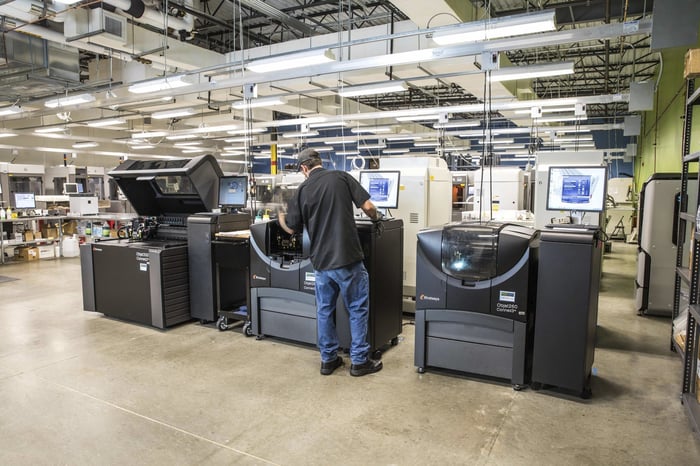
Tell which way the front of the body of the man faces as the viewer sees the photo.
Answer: away from the camera

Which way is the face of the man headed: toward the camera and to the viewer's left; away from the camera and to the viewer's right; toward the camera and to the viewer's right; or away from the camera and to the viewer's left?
away from the camera and to the viewer's left

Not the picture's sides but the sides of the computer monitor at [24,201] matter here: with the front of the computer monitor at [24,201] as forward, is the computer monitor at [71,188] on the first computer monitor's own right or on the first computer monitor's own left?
on the first computer monitor's own left

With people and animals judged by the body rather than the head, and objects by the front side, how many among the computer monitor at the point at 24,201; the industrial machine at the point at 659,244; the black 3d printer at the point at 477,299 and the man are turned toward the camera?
2

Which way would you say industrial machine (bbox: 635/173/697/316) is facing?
to the viewer's left

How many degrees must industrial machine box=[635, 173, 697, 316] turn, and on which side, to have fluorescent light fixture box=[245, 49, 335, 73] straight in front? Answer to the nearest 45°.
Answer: approximately 45° to its left

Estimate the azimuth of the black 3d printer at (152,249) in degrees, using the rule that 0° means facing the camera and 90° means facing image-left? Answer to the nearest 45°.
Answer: approximately 45°

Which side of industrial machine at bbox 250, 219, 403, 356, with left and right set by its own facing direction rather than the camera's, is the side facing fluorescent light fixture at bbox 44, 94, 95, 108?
right

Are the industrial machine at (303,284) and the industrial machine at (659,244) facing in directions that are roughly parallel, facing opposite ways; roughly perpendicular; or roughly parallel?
roughly perpendicular

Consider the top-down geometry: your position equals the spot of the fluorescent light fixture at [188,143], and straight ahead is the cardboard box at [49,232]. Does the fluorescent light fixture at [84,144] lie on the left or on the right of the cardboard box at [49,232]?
right
